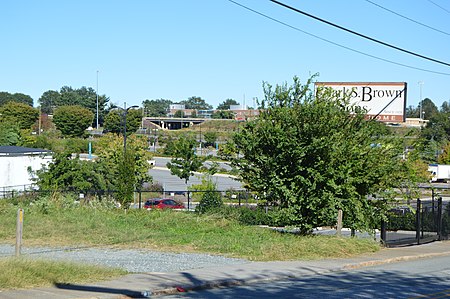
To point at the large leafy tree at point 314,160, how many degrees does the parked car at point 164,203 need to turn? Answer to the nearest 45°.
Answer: approximately 90° to its right

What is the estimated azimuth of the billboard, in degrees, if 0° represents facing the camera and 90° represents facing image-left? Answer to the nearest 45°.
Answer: approximately 0°

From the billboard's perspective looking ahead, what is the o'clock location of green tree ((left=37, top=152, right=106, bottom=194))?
The green tree is roughly at 3 o'clock from the billboard.

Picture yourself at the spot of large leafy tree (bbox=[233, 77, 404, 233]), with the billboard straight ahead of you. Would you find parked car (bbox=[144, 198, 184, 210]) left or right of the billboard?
left

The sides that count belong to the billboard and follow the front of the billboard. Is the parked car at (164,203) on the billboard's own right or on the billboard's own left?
on the billboard's own right

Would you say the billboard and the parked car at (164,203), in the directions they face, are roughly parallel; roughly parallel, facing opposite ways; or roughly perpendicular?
roughly perpendicular
